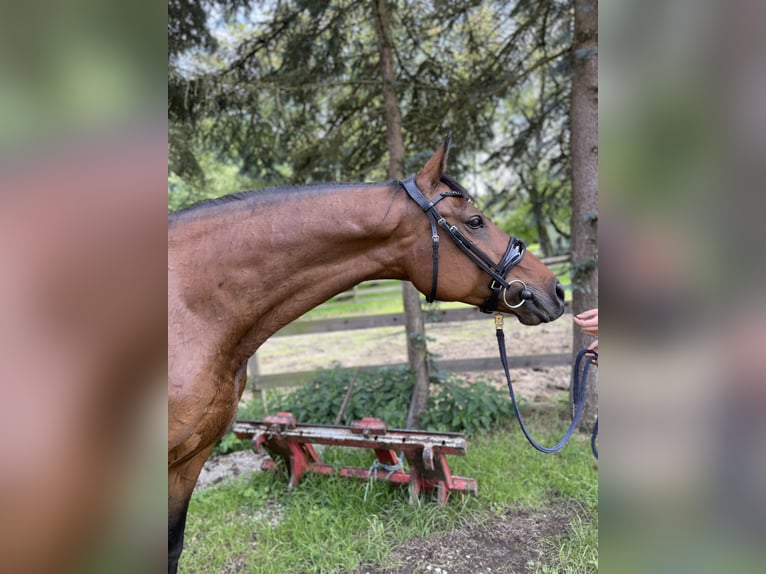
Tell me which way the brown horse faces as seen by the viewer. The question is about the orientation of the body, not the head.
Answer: to the viewer's right

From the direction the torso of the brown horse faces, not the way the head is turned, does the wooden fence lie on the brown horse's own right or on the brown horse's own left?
on the brown horse's own left

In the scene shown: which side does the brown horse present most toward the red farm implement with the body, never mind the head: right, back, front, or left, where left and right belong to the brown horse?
left
